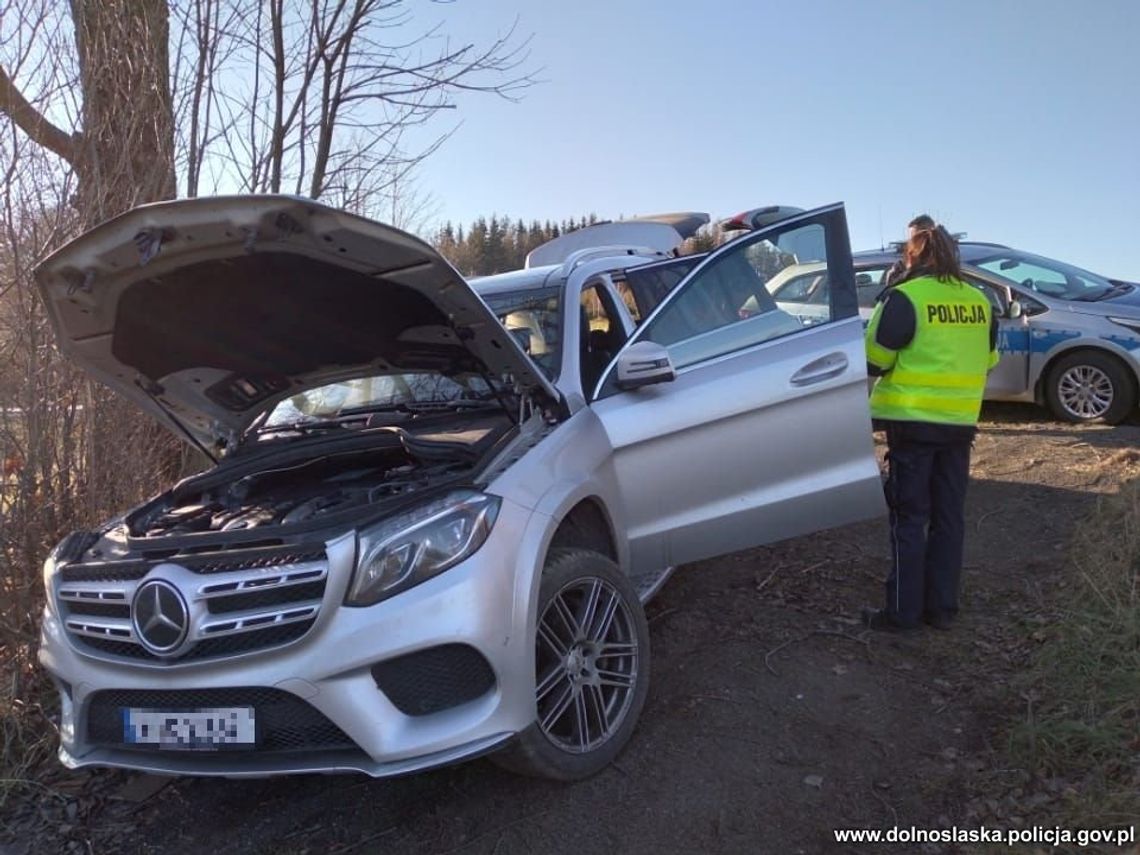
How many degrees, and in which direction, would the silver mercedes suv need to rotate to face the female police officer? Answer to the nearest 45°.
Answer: approximately 135° to its left

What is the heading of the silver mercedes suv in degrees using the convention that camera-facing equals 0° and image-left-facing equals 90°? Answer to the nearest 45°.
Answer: approximately 45°

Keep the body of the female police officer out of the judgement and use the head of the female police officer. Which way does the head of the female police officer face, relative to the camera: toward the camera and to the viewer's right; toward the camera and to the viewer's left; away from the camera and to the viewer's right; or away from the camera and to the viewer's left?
away from the camera and to the viewer's left

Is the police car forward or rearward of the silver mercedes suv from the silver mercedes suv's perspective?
rearward

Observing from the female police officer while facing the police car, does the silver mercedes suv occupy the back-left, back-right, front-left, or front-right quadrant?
back-left
